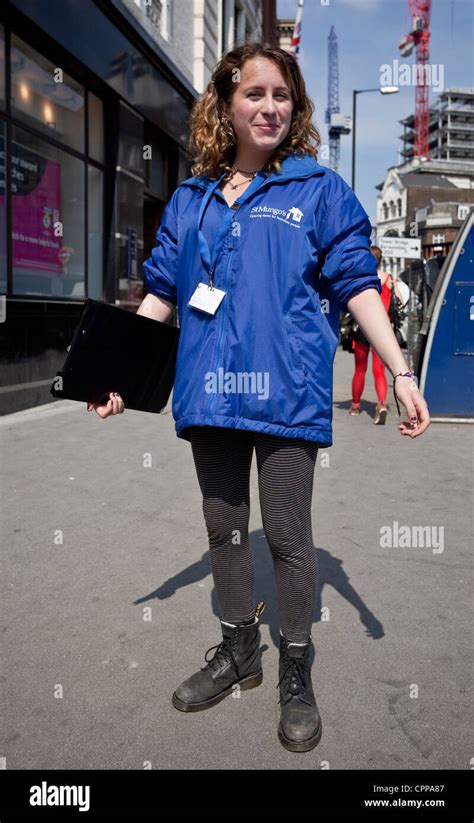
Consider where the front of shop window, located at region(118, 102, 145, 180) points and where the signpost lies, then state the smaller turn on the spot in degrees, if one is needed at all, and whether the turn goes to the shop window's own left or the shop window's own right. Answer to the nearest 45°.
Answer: approximately 90° to the shop window's own left

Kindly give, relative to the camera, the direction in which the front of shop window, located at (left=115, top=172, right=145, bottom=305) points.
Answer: facing the viewer and to the right of the viewer

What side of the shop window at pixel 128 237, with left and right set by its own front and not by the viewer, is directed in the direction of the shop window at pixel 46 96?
right

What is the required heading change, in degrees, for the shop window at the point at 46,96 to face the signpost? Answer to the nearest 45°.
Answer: approximately 90° to its left

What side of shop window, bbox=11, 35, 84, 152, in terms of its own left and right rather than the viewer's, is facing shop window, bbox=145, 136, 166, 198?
left

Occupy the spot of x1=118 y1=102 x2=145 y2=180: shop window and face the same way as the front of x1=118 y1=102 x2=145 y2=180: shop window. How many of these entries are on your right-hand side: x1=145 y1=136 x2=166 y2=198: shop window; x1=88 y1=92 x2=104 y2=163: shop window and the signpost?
1

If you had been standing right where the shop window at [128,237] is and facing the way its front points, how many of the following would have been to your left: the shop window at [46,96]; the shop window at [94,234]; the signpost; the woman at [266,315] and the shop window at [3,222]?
1

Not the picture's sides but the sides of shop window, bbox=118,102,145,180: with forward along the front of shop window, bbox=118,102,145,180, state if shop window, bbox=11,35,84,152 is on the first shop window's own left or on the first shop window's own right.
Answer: on the first shop window's own right

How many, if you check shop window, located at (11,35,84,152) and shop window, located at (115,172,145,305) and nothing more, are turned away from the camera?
0
